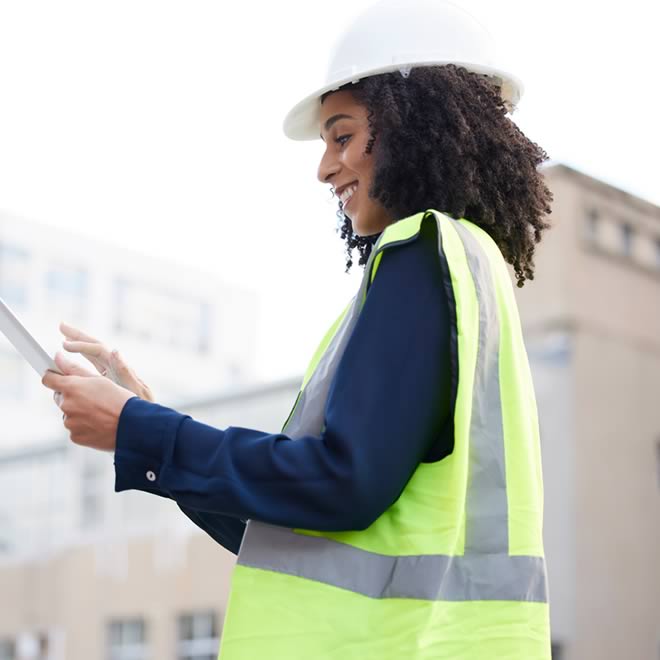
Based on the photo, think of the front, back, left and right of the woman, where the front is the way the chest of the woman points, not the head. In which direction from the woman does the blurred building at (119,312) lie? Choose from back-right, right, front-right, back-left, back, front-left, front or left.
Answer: right

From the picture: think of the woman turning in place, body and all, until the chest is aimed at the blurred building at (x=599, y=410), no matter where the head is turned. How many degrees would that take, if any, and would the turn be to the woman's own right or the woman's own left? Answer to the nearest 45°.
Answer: approximately 90° to the woman's own right

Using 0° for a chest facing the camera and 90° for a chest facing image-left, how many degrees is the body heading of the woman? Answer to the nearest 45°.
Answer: approximately 90°

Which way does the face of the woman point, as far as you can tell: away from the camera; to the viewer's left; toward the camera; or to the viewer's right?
to the viewer's left
